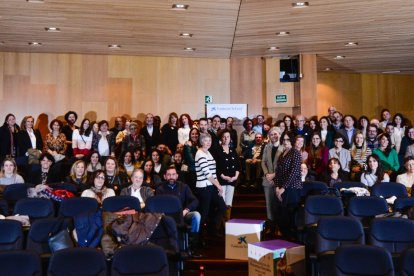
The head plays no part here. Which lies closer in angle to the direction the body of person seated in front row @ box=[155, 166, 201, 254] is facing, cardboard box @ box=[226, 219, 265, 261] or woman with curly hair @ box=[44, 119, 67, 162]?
the cardboard box

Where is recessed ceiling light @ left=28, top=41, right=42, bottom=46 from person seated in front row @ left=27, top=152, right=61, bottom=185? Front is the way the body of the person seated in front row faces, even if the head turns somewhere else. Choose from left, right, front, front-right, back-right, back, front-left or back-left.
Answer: back

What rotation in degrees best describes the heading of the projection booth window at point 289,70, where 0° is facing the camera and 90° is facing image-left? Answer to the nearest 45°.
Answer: approximately 45°

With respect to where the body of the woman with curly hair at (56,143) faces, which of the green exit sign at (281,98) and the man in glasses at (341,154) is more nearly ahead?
the man in glasses

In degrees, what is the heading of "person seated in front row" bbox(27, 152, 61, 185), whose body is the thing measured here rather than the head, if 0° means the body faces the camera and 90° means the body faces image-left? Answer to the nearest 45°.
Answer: approximately 0°

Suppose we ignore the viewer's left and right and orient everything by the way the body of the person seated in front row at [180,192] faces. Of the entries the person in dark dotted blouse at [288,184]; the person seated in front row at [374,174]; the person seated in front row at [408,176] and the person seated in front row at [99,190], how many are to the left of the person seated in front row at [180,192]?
3
